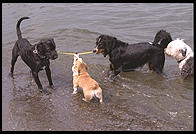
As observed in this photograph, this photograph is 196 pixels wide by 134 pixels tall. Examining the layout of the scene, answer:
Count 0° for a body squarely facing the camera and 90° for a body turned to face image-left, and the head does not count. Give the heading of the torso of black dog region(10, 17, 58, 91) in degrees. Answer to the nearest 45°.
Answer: approximately 315°

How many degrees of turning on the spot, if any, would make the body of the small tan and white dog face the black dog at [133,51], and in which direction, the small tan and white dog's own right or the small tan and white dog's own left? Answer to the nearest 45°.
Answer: approximately 90° to the small tan and white dog's own right

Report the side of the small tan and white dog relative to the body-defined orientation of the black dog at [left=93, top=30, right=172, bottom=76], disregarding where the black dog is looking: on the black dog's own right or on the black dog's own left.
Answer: on the black dog's own left

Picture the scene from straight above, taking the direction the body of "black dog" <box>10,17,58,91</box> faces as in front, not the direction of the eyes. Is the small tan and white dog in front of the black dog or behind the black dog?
in front

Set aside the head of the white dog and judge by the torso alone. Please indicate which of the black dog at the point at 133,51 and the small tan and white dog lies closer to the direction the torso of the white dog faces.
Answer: the black dog

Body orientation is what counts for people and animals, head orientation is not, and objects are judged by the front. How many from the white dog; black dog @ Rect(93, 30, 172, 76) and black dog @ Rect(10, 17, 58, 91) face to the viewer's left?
2

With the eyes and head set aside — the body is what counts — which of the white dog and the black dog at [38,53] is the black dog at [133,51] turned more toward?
the black dog

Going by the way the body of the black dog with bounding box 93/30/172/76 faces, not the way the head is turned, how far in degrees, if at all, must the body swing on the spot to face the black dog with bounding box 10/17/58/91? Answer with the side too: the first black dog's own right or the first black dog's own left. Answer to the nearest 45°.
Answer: approximately 45° to the first black dog's own left

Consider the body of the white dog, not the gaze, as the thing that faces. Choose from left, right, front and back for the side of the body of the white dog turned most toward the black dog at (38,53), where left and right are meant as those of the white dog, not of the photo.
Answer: front

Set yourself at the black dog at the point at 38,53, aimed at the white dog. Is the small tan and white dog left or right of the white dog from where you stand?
right

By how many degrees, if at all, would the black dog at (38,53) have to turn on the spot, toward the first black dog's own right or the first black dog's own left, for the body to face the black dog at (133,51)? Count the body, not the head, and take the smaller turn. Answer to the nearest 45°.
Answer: approximately 45° to the first black dog's own left

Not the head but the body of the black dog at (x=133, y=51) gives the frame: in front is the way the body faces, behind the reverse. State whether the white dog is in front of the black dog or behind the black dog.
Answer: behind

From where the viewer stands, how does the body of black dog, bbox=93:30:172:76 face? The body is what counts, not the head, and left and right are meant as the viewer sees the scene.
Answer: facing to the left of the viewer

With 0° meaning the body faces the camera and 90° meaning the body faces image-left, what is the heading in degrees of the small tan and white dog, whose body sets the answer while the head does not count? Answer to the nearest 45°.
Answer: approximately 135°

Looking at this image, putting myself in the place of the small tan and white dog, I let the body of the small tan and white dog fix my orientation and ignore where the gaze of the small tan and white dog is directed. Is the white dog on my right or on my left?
on my right
